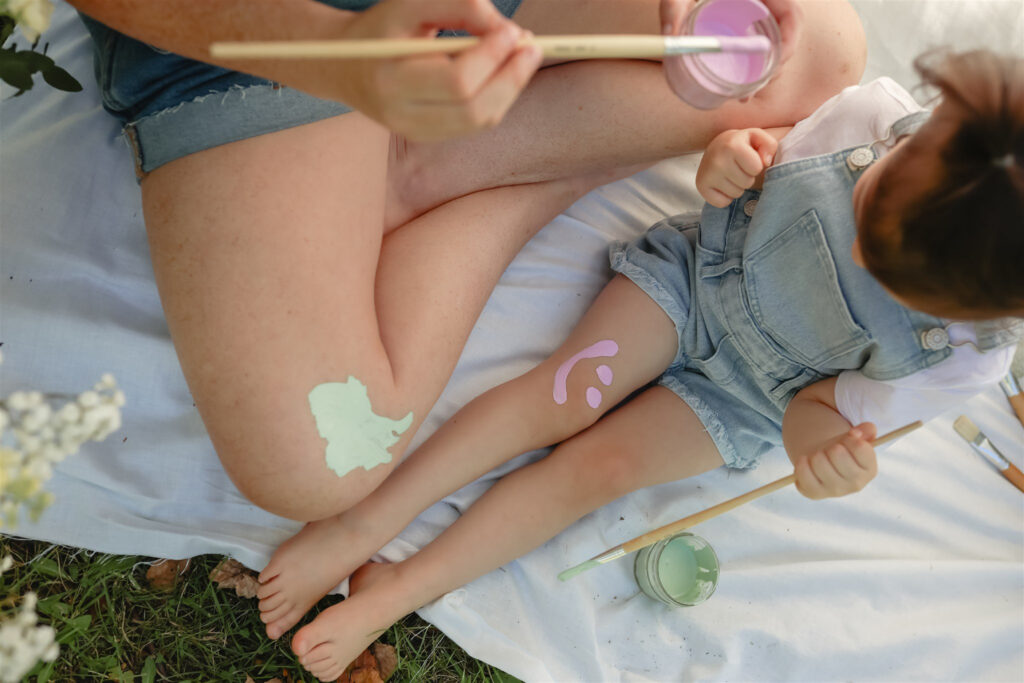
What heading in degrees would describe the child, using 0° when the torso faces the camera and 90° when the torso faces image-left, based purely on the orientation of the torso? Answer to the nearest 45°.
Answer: approximately 45°

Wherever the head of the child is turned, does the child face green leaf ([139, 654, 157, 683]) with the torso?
yes

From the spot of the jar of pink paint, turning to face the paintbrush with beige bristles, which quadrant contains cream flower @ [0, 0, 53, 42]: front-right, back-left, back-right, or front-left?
back-right

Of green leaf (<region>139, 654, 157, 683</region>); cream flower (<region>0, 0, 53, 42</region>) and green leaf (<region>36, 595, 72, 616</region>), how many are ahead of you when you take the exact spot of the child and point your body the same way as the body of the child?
3

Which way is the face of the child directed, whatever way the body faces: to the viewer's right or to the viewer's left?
to the viewer's left
